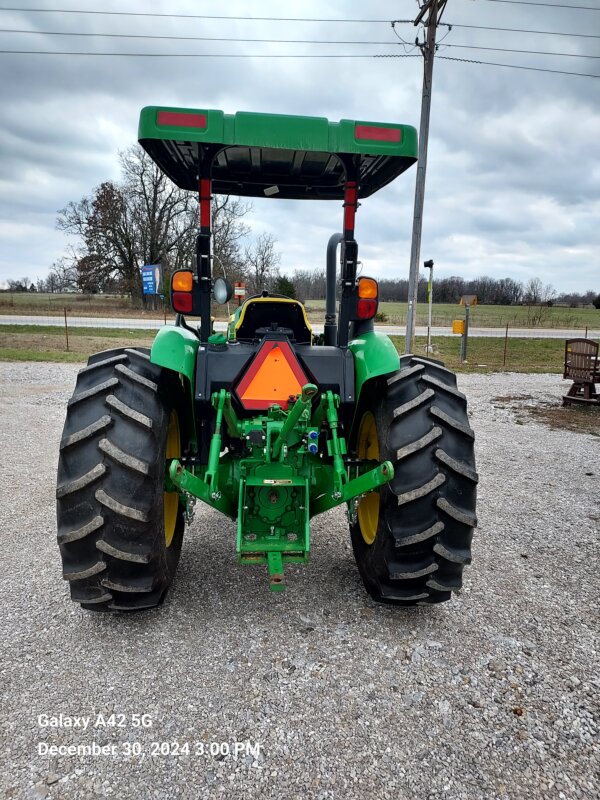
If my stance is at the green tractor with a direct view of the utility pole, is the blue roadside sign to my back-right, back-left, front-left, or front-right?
front-left

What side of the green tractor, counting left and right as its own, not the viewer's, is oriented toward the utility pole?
front

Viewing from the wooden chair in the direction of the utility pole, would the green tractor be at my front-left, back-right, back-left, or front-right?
back-left

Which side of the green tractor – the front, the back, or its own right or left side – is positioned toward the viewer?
back

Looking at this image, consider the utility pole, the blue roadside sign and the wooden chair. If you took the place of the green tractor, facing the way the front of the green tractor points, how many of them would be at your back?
0

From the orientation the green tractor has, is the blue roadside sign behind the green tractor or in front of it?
in front

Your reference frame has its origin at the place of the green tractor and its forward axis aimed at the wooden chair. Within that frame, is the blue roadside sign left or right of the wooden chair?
left

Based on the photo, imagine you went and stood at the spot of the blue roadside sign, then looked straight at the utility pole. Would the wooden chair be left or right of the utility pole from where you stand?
right

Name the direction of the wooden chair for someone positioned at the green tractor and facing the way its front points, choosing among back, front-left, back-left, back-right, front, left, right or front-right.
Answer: front-right
